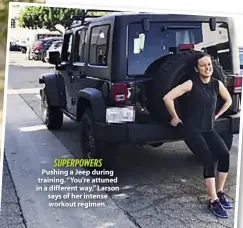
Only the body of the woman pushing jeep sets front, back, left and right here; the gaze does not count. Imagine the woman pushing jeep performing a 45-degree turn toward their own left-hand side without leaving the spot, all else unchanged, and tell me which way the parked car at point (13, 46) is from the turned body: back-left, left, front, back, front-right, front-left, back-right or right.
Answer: back

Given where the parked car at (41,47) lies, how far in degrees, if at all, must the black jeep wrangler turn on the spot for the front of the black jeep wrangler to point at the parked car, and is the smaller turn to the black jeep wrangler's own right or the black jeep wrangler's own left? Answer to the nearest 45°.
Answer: approximately 45° to the black jeep wrangler's own left

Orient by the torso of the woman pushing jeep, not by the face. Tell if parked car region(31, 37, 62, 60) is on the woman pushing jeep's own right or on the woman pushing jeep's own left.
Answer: on the woman pushing jeep's own right

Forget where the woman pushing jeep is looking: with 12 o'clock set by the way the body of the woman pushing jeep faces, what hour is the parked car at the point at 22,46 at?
The parked car is roughly at 4 o'clock from the woman pushing jeep.

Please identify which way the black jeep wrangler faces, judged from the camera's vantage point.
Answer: facing away from the viewer and to the left of the viewer

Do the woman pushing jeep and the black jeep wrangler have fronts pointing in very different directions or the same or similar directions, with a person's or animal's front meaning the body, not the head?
very different directions
